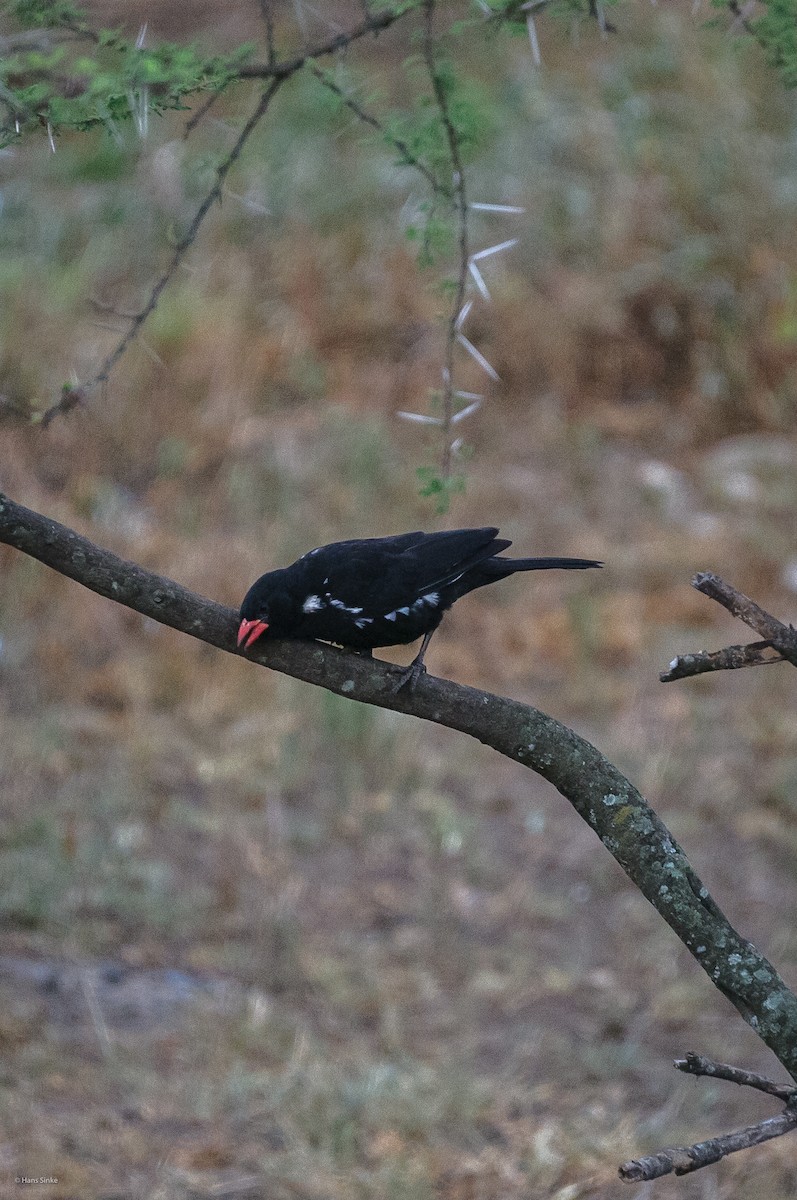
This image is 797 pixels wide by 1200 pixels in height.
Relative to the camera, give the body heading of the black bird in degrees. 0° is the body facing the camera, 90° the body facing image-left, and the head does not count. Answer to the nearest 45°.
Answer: approximately 90°

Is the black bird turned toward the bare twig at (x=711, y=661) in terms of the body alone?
no
